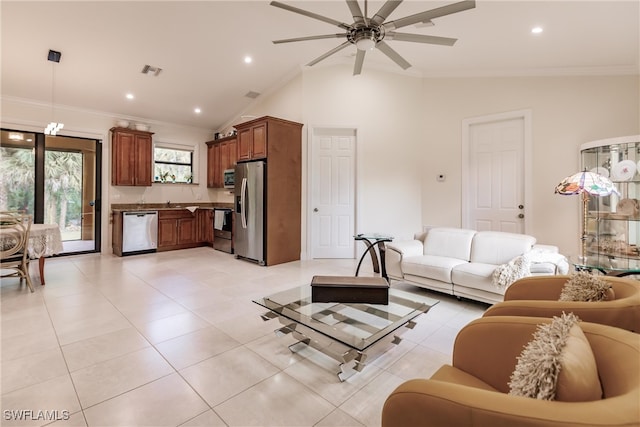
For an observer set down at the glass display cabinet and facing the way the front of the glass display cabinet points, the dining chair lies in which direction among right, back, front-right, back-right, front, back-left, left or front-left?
front-right

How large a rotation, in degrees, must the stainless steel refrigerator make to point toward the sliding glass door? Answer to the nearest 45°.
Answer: approximately 45° to its right

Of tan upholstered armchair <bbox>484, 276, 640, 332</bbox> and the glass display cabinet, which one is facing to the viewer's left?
the tan upholstered armchair

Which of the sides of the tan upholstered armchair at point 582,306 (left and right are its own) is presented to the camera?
left

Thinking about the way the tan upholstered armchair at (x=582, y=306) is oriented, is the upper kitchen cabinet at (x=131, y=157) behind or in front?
in front

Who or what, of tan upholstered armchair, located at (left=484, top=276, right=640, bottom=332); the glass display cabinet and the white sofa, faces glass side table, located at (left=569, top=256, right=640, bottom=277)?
the glass display cabinet

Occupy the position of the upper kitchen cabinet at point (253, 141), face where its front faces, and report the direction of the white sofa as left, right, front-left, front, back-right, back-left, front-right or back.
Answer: left

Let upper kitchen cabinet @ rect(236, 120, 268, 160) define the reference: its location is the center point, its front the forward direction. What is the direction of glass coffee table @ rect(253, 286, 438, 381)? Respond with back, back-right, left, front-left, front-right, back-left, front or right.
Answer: front-left

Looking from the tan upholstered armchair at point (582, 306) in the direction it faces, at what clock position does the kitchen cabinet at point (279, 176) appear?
The kitchen cabinet is roughly at 1 o'clock from the tan upholstered armchair.

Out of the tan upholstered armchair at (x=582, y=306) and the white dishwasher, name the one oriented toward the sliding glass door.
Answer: the tan upholstered armchair

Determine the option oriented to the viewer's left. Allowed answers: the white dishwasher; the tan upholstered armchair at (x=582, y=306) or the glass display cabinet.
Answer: the tan upholstered armchair
